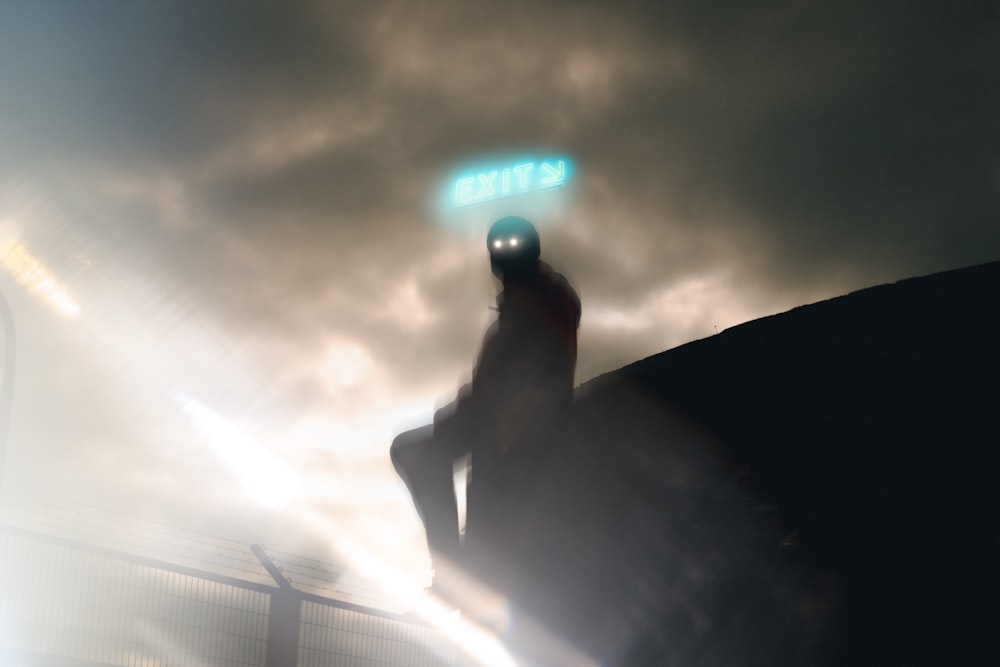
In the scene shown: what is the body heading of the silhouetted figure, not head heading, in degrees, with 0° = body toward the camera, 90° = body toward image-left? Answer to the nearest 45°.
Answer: approximately 45°

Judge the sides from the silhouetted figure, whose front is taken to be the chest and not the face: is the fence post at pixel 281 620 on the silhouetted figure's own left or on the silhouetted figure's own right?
on the silhouetted figure's own right
